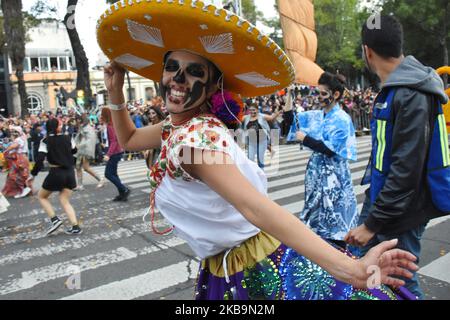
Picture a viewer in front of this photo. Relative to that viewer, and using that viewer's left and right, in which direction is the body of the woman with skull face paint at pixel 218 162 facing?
facing the viewer and to the left of the viewer

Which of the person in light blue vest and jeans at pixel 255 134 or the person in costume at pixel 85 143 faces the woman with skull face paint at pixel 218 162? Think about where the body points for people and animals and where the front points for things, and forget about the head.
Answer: the person in light blue vest and jeans at pixel 255 134

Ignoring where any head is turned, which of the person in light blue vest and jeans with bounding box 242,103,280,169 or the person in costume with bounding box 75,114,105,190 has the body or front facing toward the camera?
the person in light blue vest and jeans with bounding box 242,103,280,169

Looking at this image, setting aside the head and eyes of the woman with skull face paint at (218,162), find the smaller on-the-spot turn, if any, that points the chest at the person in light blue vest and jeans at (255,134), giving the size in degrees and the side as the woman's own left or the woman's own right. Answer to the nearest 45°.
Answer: approximately 135° to the woman's own right

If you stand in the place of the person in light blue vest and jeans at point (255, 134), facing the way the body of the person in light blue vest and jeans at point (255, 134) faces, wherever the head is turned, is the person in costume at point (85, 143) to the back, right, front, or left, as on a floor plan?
right

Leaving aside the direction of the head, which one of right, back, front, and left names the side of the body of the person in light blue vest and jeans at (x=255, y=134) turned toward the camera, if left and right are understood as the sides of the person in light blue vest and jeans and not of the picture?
front

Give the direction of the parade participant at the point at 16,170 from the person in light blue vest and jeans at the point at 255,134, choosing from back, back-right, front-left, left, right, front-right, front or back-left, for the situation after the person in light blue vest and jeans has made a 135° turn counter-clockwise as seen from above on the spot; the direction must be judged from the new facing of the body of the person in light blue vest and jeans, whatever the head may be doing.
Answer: back-left

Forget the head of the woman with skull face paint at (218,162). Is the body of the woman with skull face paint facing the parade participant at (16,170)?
no
